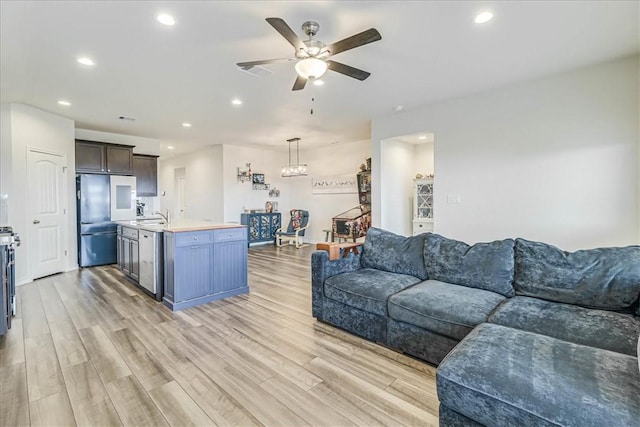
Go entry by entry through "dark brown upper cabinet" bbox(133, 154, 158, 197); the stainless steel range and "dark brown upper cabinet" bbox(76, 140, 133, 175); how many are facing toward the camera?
2

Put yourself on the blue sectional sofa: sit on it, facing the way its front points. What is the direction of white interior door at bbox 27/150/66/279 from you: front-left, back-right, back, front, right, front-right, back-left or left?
front-right

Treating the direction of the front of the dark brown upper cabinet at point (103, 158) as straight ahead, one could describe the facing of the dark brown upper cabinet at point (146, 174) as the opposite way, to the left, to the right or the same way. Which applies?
the same way

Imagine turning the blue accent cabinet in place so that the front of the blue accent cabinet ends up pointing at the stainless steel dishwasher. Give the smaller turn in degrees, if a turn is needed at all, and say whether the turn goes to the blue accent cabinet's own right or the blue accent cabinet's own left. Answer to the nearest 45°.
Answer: approximately 45° to the blue accent cabinet's own right

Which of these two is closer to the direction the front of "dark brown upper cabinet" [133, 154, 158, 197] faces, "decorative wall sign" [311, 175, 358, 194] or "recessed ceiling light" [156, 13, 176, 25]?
the recessed ceiling light

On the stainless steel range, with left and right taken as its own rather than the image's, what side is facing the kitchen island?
front

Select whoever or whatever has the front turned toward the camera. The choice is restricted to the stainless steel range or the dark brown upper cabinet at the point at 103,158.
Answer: the dark brown upper cabinet

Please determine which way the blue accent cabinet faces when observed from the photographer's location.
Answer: facing the viewer and to the right of the viewer

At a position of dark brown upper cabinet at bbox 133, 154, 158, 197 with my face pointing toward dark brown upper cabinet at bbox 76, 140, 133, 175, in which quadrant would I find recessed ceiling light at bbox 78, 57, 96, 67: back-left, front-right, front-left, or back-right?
front-left

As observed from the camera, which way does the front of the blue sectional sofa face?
facing the viewer and to the left of the viewer

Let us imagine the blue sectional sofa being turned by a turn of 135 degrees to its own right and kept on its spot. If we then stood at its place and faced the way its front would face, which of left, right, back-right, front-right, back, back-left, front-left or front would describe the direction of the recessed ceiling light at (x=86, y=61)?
left

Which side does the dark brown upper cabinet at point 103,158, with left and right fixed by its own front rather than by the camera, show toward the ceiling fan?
front

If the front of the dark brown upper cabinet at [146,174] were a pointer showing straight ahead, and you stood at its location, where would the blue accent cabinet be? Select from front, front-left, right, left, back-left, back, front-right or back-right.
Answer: left

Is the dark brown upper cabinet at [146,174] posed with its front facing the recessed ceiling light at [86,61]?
yes

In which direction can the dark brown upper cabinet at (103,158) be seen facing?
toward the camera

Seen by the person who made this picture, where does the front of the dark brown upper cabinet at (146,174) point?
facing the viewer

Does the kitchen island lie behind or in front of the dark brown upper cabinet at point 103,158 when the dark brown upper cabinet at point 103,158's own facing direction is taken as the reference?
in front

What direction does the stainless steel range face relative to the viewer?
to the viewer's right
